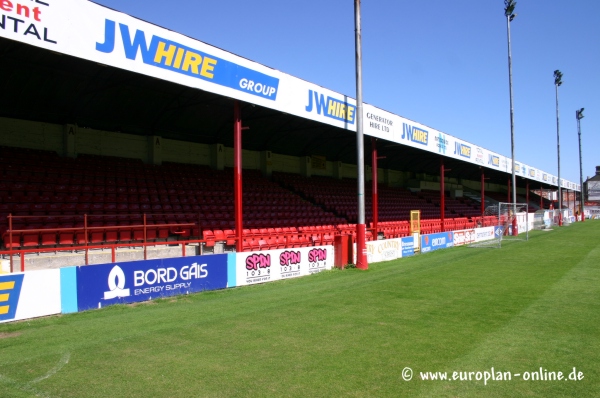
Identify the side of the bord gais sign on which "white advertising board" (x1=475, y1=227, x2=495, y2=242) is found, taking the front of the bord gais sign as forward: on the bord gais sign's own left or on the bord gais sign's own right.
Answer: on the bord gais sign's own left

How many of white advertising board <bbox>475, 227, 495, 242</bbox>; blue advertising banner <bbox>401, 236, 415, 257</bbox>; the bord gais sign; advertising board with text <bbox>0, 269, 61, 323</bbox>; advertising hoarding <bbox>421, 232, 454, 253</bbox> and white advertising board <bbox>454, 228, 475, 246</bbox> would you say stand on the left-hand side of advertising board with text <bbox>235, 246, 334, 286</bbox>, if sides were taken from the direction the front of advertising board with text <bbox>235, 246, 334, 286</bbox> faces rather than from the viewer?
4

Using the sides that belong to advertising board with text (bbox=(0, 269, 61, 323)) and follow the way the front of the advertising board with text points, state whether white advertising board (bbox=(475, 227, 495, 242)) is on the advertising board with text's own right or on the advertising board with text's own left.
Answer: on the advertising board with text's own left

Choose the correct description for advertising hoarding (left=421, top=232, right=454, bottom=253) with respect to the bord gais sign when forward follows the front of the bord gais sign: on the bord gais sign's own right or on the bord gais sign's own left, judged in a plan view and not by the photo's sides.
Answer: on the bord gais sign's own left

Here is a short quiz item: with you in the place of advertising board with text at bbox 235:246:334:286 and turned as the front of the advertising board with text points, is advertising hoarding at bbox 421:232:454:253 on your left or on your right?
on your left

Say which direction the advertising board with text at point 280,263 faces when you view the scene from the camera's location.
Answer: facing the viewer and to the right of the viewer

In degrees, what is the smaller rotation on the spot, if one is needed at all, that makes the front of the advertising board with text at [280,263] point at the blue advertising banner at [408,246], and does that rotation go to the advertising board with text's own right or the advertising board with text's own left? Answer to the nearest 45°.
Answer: approximately 90° to the advertising board with text's own left

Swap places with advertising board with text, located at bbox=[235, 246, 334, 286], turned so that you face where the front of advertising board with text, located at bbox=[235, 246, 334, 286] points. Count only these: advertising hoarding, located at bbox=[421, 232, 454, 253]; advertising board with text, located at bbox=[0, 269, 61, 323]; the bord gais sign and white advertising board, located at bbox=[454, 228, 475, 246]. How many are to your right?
2

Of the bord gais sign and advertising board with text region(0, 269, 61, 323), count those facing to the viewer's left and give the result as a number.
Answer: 0

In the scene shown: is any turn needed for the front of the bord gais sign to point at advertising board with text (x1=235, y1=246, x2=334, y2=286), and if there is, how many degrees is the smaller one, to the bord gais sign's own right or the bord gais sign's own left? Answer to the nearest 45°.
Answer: approximately 90° to the bord gais sign's own left
